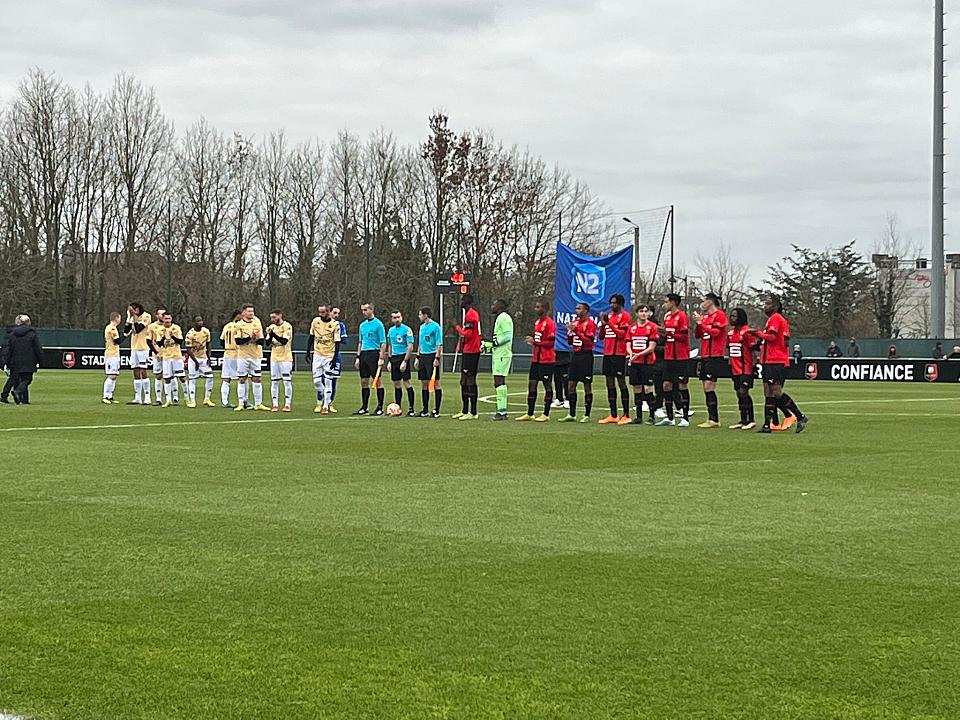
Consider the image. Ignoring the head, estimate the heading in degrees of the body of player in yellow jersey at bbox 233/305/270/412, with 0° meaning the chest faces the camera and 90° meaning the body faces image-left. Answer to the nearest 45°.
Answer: approximately 0°

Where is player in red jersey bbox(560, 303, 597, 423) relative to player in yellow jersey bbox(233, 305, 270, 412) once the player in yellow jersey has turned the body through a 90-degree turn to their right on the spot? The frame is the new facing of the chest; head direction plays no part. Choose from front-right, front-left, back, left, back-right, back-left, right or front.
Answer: back-left

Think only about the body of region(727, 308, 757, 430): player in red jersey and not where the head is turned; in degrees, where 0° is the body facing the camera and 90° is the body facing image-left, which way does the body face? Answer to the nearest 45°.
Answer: approximately 45°

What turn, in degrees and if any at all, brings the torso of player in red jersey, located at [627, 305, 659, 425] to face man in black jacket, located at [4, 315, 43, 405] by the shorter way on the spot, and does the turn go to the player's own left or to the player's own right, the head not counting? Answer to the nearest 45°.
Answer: approximately 45° to the player's own right

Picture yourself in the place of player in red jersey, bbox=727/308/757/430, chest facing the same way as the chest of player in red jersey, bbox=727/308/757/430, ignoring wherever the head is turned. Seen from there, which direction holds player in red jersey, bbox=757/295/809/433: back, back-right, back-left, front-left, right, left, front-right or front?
left
